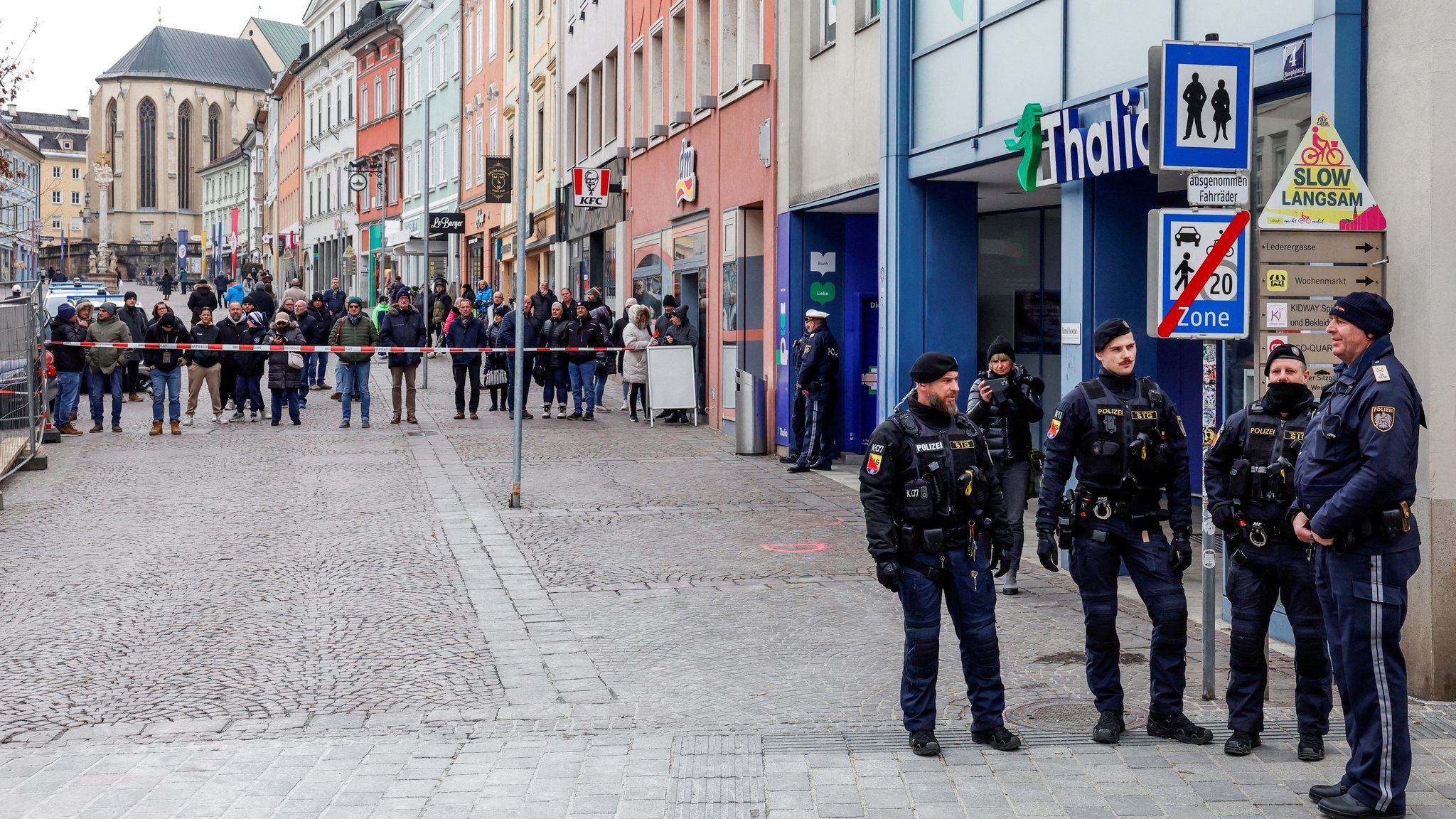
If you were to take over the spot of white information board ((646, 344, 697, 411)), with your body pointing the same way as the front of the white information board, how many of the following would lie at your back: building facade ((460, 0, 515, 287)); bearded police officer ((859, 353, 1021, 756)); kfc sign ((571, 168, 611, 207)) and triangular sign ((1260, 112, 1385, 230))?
2

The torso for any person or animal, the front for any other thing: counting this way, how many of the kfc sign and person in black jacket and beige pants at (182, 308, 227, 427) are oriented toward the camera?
2

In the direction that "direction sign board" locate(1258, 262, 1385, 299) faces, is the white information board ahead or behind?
behind

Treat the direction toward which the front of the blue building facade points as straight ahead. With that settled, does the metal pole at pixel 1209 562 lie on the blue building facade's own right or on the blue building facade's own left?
on the blue building facade's own left

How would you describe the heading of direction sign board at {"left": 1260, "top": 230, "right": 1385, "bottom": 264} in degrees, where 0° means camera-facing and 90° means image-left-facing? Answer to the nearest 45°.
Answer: approximately 0°

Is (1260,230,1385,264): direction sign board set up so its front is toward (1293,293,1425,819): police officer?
yes

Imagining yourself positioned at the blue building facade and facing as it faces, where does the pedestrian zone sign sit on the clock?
The pedestrian zone sign is roughly at 10 o'clock from the blue building facade.

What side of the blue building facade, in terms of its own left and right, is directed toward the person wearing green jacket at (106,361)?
right

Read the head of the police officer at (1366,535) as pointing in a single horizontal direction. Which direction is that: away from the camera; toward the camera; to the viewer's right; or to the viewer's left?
to the viewer's left

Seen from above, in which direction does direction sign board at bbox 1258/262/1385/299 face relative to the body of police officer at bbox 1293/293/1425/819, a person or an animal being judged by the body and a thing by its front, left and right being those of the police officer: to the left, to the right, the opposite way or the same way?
to the left

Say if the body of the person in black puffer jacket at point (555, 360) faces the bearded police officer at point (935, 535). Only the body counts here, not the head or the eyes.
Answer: yes

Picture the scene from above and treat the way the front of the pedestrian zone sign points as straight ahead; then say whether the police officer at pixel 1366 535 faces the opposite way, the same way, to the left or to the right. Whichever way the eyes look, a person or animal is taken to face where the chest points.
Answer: to the right

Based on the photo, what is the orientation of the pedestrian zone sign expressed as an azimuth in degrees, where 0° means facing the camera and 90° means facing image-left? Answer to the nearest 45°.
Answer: approximately 0°

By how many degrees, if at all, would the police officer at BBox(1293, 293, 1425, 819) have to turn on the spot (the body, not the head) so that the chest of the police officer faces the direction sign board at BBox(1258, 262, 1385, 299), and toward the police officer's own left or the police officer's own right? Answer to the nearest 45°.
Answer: approximately 90° to the police officer's own right

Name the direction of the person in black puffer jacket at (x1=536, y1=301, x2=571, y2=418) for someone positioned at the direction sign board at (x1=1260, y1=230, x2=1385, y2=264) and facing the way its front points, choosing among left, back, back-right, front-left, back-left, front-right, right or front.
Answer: back-right

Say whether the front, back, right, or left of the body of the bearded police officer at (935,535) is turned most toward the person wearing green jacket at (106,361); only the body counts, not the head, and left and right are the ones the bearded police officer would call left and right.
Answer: back
